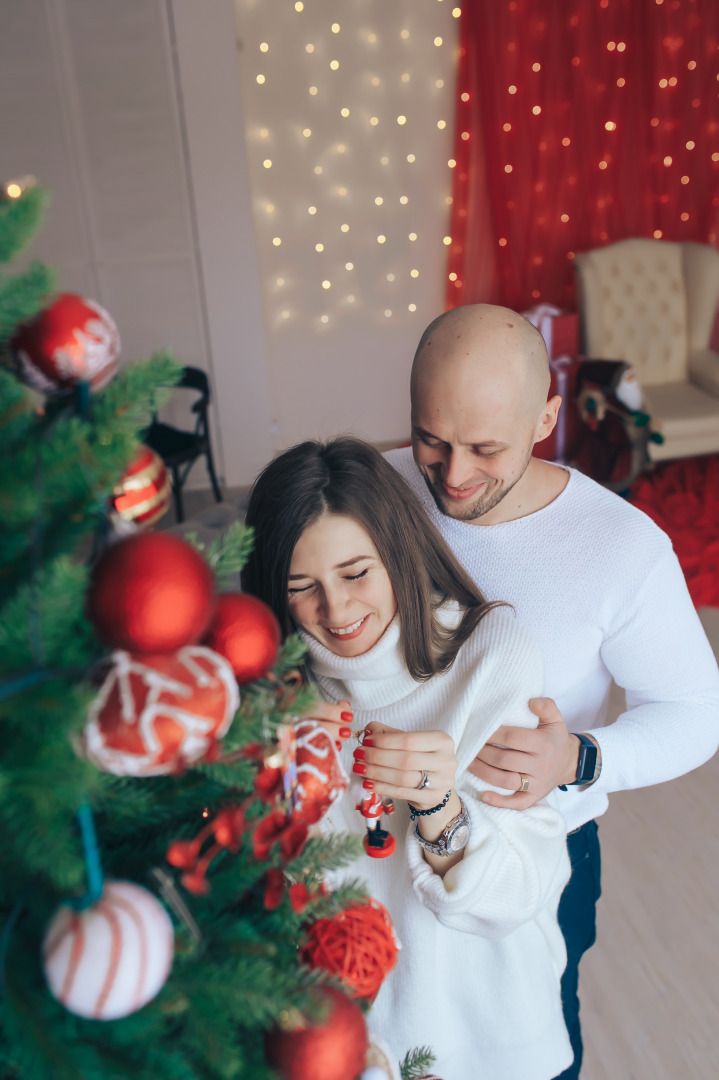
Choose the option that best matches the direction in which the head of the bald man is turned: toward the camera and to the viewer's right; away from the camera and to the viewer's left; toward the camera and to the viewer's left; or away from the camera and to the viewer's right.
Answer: toward the camera and to the viewer's left

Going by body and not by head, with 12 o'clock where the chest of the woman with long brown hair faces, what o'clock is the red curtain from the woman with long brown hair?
The red curtain is roughly at 5 o'clock from the woman with long brown hair.

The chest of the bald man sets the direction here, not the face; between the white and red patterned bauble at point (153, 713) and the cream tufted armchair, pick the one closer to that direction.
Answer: the white and red patterned bauble

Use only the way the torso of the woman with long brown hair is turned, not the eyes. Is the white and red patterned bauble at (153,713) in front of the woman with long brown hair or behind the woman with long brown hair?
in front

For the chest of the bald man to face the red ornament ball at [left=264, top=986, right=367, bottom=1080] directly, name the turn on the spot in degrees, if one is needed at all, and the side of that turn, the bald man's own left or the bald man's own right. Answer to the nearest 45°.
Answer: approximately 45° to the bald man's own left

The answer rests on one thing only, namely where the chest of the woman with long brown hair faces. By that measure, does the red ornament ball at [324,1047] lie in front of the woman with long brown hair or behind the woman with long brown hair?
in front

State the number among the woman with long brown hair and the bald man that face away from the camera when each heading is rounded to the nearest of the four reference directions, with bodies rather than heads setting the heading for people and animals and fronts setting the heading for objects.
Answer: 0

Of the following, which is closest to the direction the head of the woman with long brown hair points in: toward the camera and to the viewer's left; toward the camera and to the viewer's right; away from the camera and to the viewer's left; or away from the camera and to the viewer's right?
toward the camera and to the viewer's left

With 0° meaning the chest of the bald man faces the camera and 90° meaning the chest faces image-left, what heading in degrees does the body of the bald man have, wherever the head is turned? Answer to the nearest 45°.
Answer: approximately 45°

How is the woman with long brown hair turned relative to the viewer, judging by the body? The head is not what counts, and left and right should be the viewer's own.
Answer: facing the viewer and to the left of the viewer

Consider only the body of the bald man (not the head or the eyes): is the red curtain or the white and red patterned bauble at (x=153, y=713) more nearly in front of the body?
the white and red patterned bauble

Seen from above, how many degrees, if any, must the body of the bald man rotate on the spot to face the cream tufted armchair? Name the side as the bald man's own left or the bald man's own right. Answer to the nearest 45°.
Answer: approximately 135° to the bald man's own right
